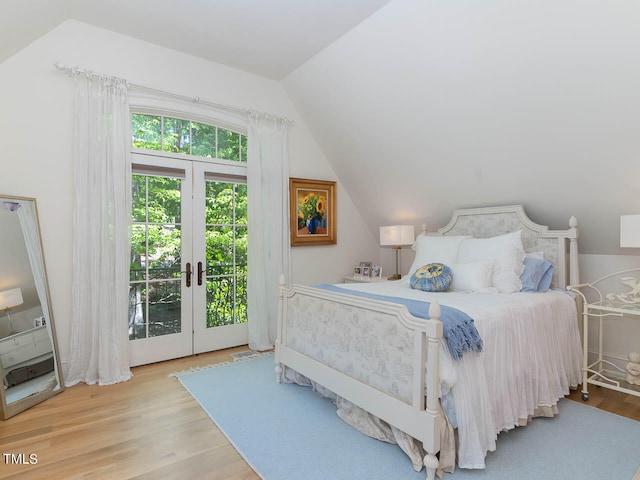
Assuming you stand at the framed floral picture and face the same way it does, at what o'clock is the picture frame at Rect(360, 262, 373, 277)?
The picture frame is roughly at 10 o'clock from the framed floral picture.

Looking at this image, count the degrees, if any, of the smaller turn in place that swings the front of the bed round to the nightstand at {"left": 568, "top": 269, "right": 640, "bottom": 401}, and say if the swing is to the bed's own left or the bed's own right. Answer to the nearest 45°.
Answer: approximately 180°

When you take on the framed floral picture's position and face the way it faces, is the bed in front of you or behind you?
in front

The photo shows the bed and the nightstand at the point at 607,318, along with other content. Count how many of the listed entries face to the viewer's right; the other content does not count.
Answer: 0

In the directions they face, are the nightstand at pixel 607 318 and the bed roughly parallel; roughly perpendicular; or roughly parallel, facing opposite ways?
roughly parallel

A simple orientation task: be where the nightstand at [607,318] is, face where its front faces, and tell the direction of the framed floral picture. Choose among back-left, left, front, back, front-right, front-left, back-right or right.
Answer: front-right

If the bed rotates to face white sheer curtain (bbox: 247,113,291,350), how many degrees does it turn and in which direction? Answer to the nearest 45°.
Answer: approximately 90° to its right

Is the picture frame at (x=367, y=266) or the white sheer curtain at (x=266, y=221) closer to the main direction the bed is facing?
the white sheer curtain

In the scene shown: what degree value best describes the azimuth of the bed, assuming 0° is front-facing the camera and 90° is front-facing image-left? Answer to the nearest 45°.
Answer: approximately 45°

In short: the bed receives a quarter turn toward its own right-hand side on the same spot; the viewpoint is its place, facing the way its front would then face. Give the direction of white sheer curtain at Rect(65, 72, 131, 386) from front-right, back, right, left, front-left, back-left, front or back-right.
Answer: front-left

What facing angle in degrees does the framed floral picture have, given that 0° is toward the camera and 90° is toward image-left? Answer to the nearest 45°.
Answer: approximately 315°

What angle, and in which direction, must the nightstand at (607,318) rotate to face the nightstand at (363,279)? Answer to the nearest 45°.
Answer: approximately 45° to its right

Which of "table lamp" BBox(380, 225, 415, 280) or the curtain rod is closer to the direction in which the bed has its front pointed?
the curtain rod

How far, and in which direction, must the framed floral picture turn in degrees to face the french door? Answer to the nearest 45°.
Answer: approximately 90° to its right

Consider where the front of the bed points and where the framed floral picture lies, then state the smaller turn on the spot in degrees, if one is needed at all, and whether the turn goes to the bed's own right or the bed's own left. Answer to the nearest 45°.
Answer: approximately 90° to the bed's own right

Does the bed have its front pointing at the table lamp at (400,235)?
no

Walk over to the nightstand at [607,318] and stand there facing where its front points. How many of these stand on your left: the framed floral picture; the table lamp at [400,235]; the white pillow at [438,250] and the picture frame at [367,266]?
0

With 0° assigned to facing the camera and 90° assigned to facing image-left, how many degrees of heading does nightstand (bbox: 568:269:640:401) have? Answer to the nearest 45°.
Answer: approximately 45°

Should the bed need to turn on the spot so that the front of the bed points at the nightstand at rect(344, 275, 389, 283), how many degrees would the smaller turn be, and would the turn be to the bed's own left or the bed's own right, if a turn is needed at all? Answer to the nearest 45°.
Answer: approximately 90° to the bed's own right

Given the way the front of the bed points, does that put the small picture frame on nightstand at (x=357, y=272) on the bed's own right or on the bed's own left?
on the bed's own right

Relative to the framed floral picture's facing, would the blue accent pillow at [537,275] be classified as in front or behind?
in front

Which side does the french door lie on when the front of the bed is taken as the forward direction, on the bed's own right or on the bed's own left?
on the bed's own right
